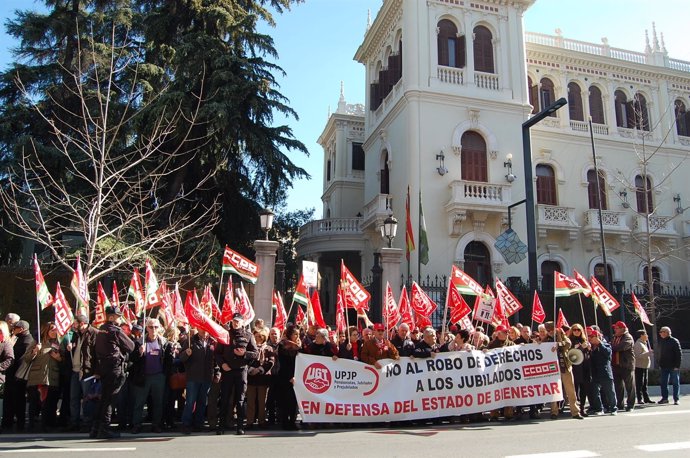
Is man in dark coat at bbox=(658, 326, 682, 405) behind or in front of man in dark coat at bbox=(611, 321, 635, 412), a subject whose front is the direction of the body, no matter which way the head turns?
behind

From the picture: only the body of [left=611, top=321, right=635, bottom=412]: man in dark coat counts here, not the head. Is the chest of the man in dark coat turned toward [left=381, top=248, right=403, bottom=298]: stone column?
no

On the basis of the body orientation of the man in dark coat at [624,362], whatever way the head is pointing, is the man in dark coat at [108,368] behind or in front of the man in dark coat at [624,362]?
in front

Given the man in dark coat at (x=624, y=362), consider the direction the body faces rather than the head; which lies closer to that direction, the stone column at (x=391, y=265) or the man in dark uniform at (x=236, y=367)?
the man in dark uniform

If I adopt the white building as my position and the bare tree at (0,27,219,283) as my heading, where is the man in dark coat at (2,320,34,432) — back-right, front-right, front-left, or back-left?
front-left

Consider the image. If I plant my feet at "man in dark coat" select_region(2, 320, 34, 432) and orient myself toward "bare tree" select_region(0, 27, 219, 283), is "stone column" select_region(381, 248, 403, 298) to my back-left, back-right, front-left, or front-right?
front-right

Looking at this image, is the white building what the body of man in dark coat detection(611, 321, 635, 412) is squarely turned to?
no

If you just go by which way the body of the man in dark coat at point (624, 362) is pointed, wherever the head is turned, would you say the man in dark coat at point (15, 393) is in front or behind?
in front

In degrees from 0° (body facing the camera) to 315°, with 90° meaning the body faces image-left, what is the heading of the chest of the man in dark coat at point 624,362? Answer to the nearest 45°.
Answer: approximately 45°
